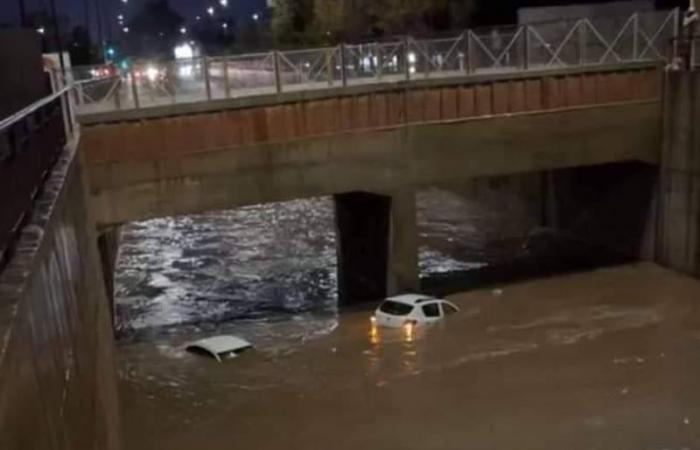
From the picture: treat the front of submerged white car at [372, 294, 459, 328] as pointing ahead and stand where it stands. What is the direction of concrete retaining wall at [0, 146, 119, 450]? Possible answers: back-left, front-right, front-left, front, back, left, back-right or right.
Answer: back-right
